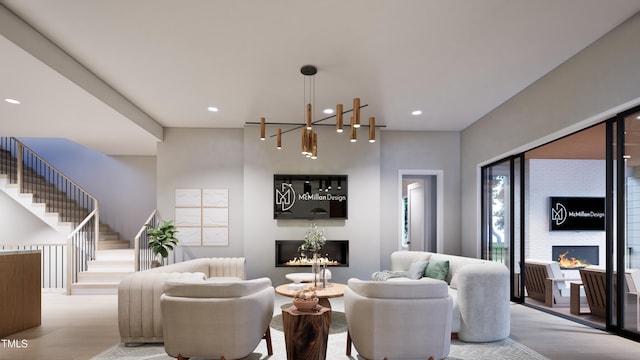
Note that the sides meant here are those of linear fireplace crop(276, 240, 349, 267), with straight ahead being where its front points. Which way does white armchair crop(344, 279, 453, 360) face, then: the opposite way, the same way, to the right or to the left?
the opposite way

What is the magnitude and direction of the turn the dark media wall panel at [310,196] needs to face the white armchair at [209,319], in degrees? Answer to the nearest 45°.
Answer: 0° — it already faces it

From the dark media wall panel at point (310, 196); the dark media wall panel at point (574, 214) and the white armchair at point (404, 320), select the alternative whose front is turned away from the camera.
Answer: the white armchair

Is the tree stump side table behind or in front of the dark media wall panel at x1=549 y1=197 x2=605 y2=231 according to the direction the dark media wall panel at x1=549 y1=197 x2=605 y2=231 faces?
in front

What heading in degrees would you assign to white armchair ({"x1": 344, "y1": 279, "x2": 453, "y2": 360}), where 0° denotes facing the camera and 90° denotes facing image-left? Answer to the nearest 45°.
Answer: approximately 180°
